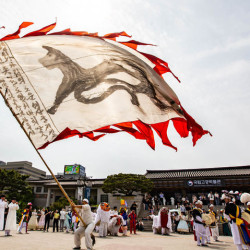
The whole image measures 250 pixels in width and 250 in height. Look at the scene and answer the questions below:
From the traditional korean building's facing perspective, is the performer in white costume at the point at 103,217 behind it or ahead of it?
ahead

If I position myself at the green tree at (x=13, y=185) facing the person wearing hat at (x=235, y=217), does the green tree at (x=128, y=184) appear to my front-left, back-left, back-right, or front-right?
front-left

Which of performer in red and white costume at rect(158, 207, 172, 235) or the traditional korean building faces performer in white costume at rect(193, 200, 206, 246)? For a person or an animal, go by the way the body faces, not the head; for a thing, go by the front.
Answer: the traditional korean building

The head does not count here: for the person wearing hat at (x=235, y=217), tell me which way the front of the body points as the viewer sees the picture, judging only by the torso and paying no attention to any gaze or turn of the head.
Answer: to the viewer's left

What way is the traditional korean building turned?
toward the camera

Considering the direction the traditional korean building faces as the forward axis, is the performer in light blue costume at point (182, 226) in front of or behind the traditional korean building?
in front

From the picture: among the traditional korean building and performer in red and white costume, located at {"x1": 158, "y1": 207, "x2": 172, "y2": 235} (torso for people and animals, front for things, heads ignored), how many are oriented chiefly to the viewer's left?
0

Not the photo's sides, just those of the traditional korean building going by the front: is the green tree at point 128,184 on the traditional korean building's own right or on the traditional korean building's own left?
on the traditional korean building's own right

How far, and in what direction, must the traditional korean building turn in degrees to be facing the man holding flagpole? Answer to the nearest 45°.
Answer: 0° — it already faces them
